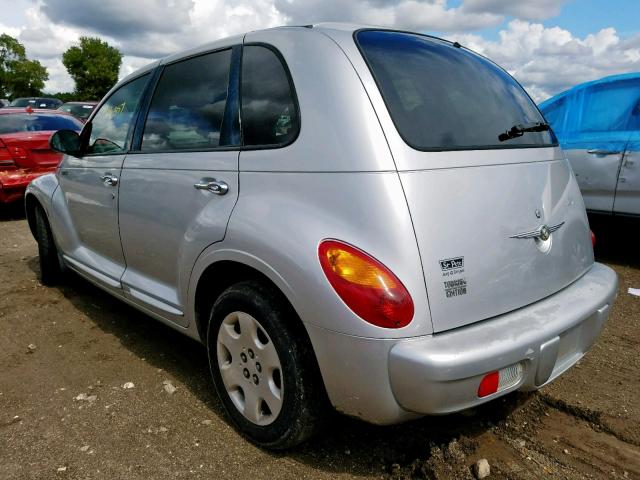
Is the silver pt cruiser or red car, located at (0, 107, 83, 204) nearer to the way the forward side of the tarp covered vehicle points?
the red car

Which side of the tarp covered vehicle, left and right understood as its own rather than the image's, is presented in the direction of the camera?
left

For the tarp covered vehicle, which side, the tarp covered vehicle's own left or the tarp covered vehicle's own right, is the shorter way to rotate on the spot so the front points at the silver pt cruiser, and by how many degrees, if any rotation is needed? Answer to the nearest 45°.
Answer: approximately 90° to the tarp covered vehicle's own left

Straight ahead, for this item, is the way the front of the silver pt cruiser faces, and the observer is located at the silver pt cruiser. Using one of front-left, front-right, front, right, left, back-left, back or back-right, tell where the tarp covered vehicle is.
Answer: right

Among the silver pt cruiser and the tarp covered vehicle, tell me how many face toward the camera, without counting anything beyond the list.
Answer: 0

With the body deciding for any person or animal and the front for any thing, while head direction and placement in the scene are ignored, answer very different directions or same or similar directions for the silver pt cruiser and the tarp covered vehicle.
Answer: same or similar directions

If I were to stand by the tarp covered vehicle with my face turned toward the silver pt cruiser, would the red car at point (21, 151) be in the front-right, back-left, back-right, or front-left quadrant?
front-right

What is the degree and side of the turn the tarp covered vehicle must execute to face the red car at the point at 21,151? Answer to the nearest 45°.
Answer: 0° — it already faces it

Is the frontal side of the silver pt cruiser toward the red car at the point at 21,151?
yes

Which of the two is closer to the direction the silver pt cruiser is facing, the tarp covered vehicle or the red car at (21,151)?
the red car

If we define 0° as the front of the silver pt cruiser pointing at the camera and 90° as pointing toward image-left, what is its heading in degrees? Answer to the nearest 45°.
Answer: approximately 135°
